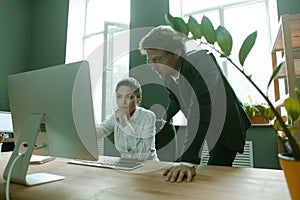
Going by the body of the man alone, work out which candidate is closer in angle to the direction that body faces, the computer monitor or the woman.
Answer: the computer monitor

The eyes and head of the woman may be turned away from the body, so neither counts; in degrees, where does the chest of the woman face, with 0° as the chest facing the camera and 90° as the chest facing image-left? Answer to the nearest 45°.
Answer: approximately 45°

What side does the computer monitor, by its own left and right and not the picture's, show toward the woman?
front

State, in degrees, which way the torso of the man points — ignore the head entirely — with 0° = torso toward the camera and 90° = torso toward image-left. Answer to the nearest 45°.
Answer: approximately 45°

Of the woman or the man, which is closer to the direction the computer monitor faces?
the woman

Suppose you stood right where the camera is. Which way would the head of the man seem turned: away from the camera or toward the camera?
toward the camera

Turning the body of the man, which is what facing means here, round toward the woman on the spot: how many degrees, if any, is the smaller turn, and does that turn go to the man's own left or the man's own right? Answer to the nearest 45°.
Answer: approximately 90° to the man's own right

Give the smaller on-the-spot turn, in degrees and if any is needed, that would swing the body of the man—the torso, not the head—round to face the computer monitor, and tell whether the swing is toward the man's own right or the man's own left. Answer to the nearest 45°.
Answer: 0° — they already face it

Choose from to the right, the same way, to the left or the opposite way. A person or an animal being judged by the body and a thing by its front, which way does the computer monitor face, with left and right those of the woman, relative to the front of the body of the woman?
the opposite way

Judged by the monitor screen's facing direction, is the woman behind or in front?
in front

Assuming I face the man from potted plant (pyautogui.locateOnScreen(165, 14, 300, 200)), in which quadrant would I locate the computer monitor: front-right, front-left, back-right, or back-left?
front-left

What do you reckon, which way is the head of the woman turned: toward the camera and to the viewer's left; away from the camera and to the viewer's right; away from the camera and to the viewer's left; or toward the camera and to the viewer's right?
toward the camera and to the viewer's left
